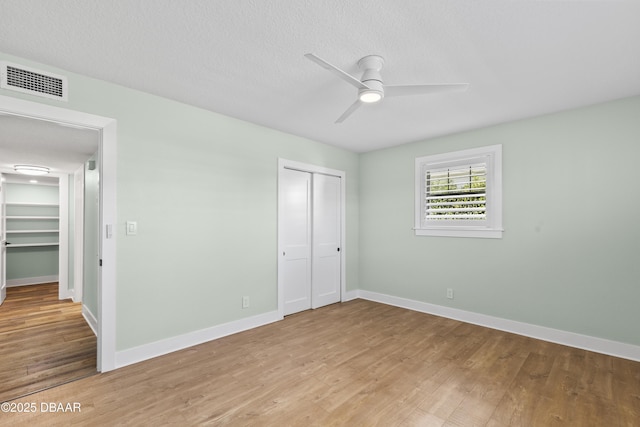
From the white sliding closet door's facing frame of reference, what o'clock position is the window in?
The window is roughly at 11 o'clock from the white sliding closet door.

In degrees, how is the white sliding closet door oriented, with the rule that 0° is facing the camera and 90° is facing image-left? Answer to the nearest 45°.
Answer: approximately 315°

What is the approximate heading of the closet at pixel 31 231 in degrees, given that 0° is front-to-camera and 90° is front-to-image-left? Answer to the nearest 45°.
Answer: approximately 0°

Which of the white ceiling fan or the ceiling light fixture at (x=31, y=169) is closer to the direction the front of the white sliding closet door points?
the white ceiling fan

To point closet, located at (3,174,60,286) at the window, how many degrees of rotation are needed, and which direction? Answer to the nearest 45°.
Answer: approximately 45° to its left

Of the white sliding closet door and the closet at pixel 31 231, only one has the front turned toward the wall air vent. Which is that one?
the closet

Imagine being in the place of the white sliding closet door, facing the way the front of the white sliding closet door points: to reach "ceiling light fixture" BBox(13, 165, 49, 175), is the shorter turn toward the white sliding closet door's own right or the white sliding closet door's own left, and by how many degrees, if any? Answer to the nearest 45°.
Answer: approximately 135° to the white sliding closet door's own right

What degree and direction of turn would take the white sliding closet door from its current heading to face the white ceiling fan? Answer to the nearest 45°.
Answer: approximately 45° to its right
